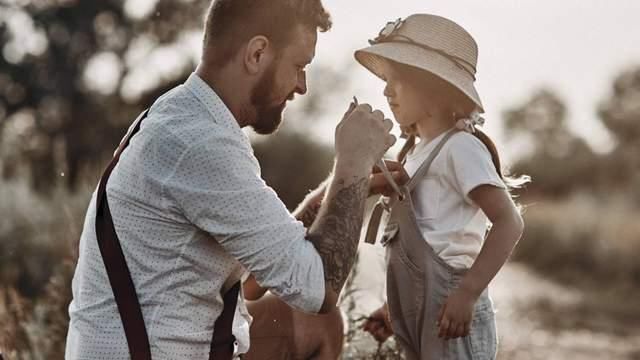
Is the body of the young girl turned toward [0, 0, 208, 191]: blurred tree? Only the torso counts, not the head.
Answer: no

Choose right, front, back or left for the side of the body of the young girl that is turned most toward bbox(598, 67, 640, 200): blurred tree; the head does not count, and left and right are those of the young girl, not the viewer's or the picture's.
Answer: right

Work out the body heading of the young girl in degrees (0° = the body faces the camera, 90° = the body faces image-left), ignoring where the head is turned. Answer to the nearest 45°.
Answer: approximately 90°

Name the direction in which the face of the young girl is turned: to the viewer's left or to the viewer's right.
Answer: to the viewer's left

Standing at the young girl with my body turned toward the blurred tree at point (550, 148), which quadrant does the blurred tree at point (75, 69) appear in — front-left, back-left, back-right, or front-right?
front-left

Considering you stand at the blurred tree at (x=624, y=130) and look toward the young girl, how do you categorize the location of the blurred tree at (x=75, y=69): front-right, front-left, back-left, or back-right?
front-right

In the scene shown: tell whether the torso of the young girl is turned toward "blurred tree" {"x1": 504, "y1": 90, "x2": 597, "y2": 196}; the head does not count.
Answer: no

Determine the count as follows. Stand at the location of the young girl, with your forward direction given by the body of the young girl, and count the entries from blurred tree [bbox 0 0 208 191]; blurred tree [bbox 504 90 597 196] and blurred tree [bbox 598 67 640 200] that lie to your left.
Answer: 0
